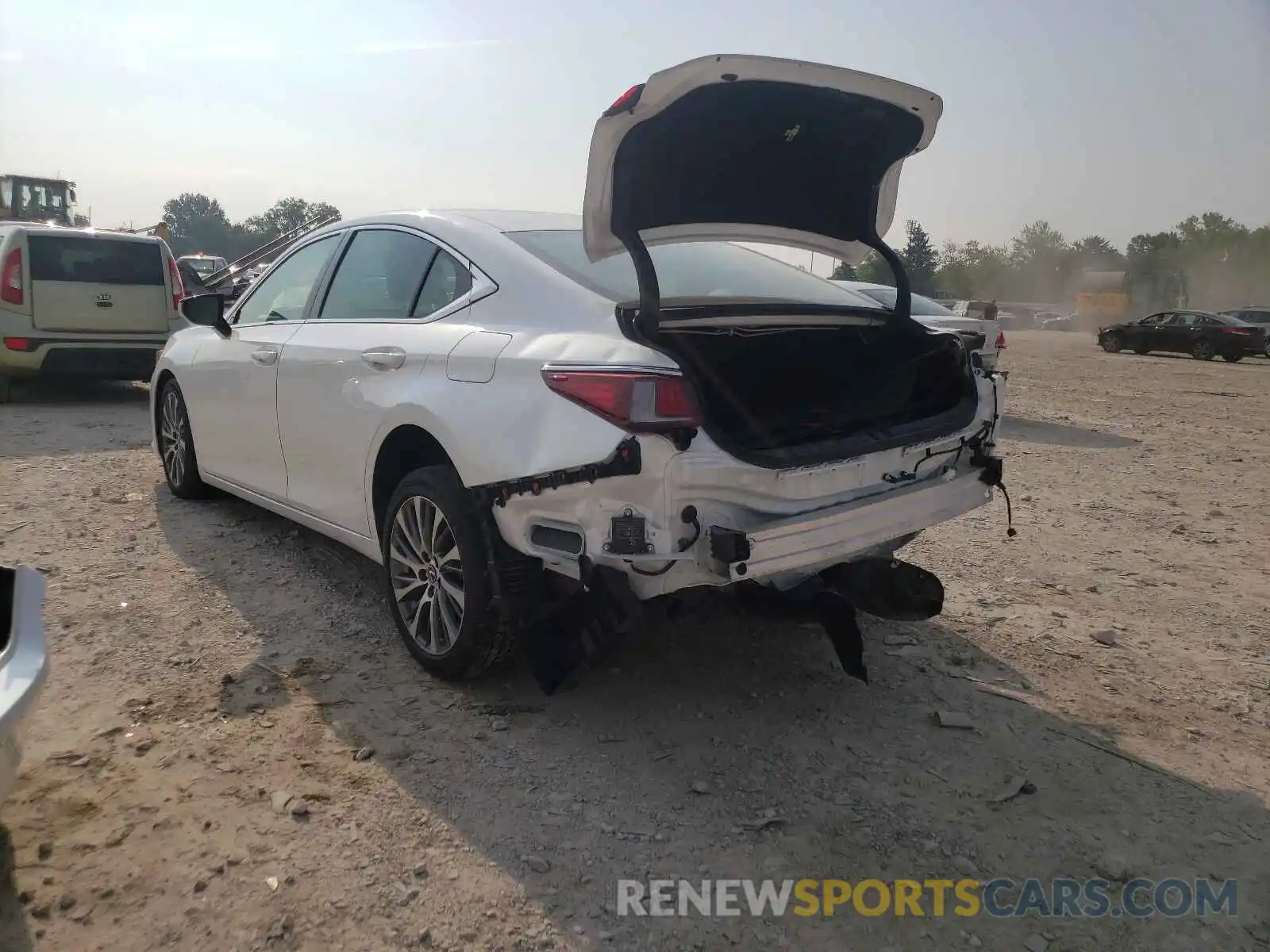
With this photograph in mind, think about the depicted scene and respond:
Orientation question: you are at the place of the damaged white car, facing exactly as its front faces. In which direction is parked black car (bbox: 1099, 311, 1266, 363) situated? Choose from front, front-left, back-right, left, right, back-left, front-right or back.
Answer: right

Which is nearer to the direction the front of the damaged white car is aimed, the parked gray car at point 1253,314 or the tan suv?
the tan suv

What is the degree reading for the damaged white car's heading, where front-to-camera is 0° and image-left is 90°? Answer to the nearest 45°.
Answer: approximately 135°

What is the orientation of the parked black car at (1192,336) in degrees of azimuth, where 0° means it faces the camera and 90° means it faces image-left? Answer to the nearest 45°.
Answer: approximately 135°

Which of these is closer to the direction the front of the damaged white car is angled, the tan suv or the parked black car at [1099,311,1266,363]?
the tan suv

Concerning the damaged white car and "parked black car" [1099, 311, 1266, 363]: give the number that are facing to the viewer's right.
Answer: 0

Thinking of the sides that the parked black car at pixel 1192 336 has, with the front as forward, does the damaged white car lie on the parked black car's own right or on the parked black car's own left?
on the parked black car's own left

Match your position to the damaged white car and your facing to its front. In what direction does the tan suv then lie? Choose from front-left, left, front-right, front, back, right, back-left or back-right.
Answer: front

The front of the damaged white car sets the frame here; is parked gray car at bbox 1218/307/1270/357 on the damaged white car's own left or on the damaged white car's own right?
on the damaged white car's own right
